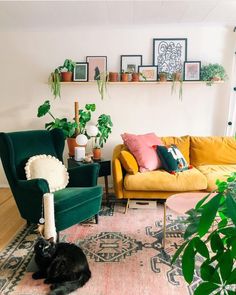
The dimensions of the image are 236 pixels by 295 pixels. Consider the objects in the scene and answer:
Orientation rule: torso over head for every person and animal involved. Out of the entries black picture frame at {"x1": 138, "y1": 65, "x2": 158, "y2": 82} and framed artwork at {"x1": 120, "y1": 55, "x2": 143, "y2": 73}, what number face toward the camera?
2

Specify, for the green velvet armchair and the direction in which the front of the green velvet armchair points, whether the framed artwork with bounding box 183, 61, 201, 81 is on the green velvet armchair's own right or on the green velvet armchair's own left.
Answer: on the green velvet armchair's own left

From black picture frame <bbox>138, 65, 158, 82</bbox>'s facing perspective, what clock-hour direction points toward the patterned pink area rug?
The patterned pink area rug is roughly at 12 o'clock from the black picture frame.

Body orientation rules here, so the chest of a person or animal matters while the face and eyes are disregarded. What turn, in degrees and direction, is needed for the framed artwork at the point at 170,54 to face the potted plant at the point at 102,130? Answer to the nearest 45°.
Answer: approximately 45° to its right

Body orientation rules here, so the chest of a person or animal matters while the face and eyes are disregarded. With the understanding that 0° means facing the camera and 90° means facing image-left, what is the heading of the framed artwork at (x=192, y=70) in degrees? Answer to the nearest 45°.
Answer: approximately 0°

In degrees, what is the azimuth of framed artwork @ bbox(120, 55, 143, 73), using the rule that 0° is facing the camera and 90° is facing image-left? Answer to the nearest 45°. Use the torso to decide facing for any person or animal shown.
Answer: approximately 0°

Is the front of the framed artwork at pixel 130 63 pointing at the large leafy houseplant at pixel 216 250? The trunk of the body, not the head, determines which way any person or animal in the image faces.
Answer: yes
